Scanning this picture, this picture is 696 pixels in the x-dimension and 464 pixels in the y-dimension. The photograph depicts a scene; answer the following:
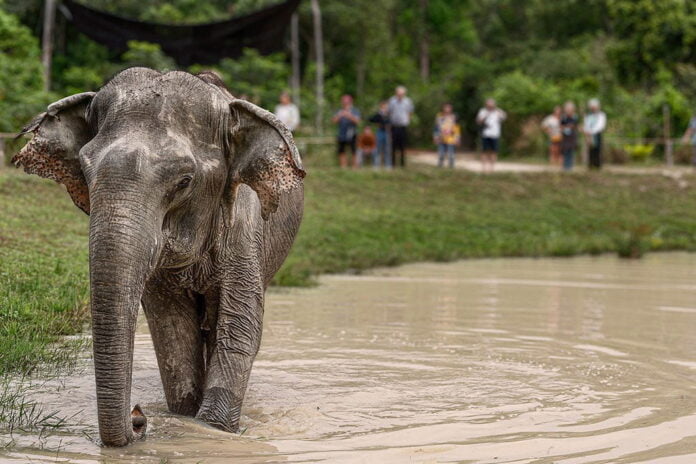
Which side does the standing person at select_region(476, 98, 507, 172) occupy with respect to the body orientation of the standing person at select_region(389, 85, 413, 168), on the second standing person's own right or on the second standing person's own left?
on the second standing person's own left

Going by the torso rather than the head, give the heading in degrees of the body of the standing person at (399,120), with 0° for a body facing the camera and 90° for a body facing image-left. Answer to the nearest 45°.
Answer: approximately 0°

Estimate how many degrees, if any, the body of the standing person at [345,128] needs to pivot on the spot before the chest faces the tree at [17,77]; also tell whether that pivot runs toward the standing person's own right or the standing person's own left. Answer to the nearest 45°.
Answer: approximately 90° to the standing person's own right

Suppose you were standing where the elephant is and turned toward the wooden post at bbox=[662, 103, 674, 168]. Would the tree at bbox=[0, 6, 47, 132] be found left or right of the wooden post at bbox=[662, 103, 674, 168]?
left

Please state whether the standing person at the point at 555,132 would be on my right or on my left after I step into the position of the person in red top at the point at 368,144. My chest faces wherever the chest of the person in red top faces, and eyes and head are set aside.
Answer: on my left

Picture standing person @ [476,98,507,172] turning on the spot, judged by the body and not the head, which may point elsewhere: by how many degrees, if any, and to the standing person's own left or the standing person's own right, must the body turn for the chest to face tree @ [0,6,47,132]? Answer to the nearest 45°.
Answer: approximately 45° to the standing person's own right

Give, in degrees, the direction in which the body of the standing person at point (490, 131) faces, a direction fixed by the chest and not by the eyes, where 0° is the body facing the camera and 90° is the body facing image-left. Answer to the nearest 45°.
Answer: approximately 0°
